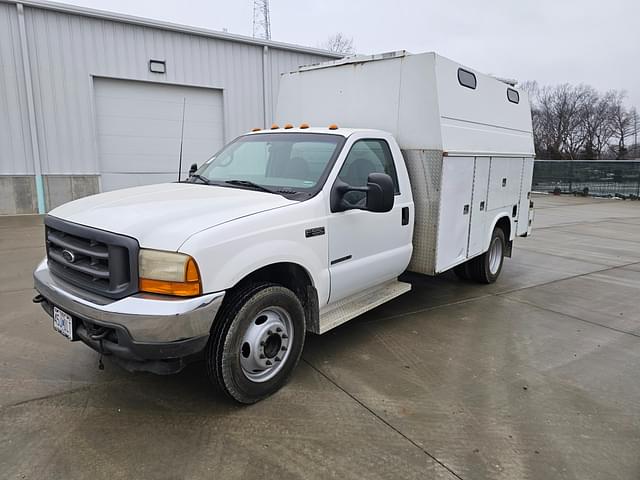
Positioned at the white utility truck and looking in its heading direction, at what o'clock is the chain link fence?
The chain link fence is roughly at 6 o'clock from the white utility truck.

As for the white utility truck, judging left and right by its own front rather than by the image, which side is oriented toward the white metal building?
right

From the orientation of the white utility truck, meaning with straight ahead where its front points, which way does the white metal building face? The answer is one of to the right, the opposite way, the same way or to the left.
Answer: to the left

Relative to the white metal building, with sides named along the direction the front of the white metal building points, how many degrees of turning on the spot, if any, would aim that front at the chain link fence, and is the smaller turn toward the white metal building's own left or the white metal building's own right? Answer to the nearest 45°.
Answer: approximately 45° to the white metal building's own left

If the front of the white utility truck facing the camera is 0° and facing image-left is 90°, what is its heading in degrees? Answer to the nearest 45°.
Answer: approximately 45°

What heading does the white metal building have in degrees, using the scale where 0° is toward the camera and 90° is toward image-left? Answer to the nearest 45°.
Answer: approximately 315°
